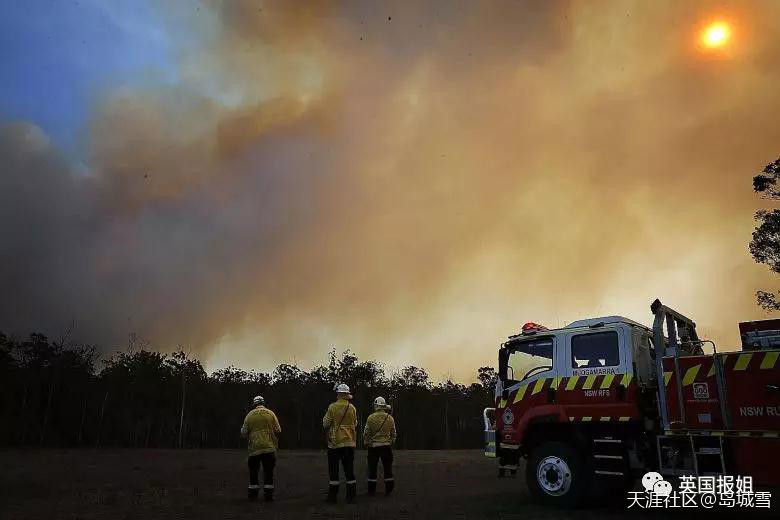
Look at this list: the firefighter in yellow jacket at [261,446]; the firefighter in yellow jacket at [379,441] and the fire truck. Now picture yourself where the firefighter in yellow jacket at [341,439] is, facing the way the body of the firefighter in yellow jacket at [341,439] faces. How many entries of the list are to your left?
1

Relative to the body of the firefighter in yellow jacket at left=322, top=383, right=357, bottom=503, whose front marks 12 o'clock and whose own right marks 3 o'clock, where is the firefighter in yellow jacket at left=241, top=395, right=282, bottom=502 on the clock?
the firefighter in yellow jacket at left=241, top=395, right=282, bottom=502 is roughly at 9 o'clock from the firefighter in yellow jacket at left=322, top=383, right=357, bottom=503.

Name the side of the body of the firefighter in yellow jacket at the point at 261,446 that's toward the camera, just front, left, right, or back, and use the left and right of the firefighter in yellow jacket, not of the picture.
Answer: back

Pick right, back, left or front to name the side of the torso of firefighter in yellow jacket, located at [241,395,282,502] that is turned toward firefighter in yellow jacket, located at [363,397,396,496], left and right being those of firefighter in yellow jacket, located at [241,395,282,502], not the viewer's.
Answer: right

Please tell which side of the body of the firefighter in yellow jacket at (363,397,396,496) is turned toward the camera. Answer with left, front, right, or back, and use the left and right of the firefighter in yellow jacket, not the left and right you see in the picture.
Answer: back

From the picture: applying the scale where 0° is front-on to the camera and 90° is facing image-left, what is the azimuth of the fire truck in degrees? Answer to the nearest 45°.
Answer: approximately 90°

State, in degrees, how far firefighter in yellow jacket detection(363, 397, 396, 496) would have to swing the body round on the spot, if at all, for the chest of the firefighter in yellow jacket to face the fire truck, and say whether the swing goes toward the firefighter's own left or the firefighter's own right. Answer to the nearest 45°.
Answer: approximately 135° to the firefighter's own right

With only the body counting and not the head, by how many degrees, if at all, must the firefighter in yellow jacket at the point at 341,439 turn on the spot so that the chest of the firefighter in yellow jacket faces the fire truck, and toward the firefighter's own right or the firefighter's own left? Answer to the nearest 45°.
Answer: approximately 135° to the firefighter's own right

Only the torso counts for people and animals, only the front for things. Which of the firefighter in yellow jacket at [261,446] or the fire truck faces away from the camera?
the firefighter in yellow jacket

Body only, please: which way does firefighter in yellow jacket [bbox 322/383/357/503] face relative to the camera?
away from the camera
